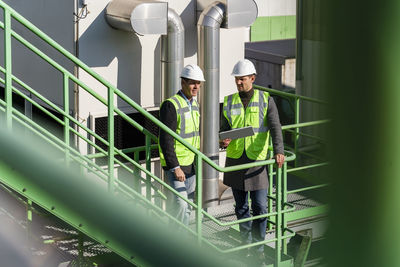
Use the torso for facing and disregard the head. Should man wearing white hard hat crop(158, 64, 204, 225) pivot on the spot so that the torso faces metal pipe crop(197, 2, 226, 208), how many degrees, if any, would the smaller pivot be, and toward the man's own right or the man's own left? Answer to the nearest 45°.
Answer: approximately 135° to the man's own left

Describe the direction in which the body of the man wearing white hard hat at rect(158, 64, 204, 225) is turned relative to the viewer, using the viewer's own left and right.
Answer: facing the viewer and to the right of the viewer

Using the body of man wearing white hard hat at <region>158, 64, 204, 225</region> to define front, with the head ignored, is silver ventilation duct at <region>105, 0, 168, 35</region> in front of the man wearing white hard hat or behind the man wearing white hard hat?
behind

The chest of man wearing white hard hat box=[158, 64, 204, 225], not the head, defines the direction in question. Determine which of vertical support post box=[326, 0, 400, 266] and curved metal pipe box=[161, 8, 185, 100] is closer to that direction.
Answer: the vertical support post

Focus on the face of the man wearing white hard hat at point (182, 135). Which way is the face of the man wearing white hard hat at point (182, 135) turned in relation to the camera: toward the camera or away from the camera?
toward the camera

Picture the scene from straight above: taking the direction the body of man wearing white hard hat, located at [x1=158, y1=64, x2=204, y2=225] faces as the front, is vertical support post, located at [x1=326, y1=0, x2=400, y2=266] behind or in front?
in front

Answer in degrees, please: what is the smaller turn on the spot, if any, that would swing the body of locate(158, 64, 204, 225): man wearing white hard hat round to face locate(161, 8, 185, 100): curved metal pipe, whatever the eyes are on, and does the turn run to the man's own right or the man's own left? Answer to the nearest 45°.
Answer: approximately 135° to the man's own left

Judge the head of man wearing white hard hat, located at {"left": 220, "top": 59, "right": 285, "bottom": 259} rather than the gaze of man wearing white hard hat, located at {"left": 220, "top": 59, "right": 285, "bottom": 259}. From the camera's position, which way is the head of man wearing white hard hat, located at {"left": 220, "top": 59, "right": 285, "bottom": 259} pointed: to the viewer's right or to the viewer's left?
to the viewer's left
